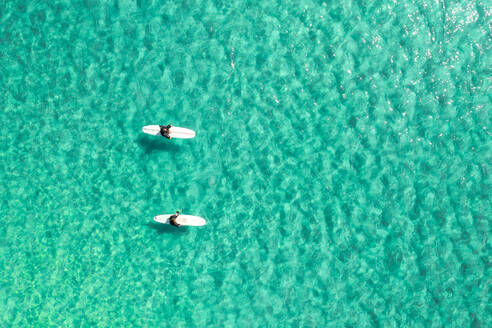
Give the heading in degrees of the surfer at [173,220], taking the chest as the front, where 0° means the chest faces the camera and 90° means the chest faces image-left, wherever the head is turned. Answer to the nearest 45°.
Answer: approximately 270°

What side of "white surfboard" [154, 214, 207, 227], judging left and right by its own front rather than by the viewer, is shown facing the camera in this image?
right
